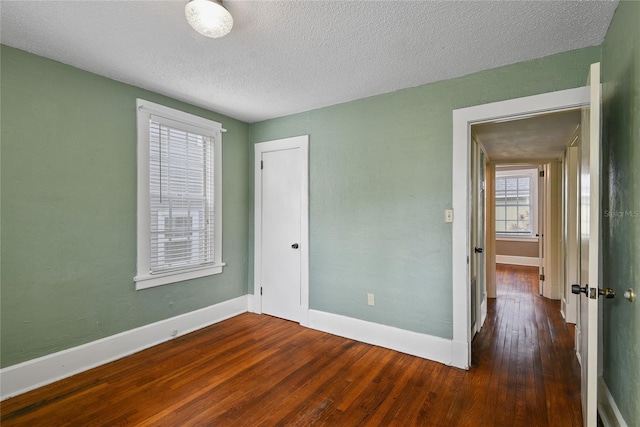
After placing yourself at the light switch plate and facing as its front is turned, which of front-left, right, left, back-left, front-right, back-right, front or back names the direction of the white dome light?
front-right

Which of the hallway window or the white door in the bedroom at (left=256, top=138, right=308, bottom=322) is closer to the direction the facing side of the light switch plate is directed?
the white door in the bedroom

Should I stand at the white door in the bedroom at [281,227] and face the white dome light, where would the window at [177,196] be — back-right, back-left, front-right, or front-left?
front-right

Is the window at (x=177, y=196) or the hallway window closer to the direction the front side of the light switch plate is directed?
the window

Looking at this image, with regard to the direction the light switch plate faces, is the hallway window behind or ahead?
behind

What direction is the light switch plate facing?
toward the camera

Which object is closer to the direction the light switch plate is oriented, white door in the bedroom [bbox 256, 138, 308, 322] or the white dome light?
the white dome light

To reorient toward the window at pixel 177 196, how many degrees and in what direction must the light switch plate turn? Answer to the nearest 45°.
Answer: approximately 90° to its right

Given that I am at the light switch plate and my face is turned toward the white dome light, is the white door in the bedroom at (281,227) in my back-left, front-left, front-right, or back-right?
front-right

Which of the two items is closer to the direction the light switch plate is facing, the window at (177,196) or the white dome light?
the white dome light

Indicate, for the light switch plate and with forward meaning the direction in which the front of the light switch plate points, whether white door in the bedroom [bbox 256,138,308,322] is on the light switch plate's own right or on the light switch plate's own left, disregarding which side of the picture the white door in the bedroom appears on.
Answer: on the light switch plate's own right

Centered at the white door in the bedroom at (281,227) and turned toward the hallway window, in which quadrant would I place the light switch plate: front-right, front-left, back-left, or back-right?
front-right
